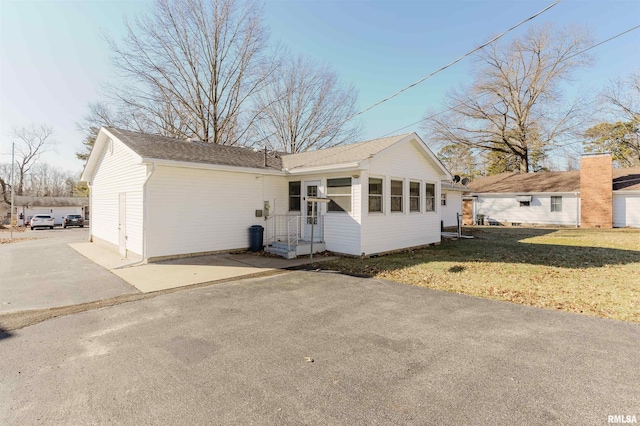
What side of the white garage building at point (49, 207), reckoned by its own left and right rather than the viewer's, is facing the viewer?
front
